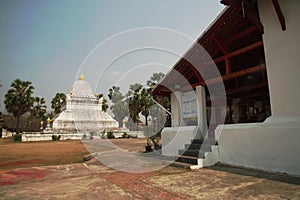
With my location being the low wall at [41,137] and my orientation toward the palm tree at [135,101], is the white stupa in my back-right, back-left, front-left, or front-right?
front-left

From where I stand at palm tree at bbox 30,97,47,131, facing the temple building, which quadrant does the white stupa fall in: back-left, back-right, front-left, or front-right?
front-left

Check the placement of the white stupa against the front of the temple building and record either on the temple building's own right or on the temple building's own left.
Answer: on the temple building's own right

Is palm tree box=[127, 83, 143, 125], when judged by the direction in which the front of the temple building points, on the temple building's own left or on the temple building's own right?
on the temple building's own right

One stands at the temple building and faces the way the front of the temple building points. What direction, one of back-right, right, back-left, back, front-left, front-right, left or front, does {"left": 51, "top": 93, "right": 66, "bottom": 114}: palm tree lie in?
right

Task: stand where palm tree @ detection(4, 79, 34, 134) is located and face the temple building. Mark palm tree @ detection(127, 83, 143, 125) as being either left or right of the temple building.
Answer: left

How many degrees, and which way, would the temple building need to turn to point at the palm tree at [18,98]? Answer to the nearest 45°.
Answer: approximately 90° to its right

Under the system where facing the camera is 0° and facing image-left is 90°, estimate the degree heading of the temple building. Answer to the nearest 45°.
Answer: approximately 45°
